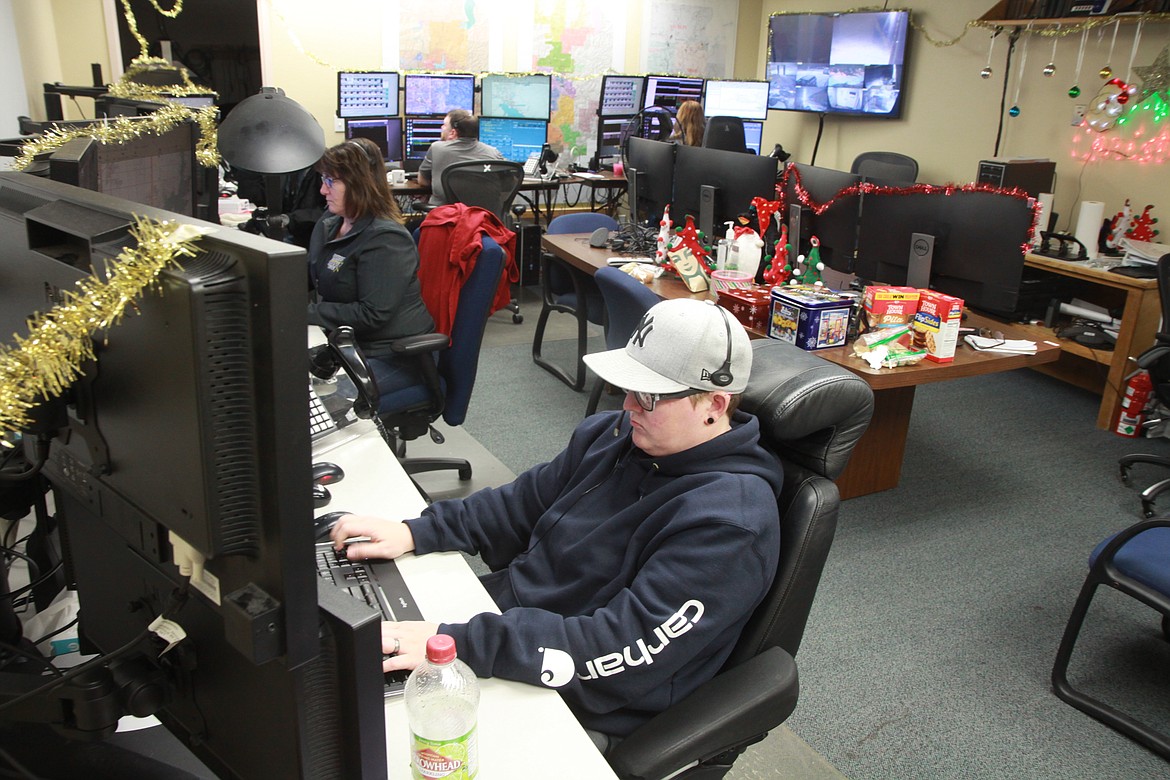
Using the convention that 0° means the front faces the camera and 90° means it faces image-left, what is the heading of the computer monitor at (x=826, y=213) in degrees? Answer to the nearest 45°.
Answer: approximately 225°

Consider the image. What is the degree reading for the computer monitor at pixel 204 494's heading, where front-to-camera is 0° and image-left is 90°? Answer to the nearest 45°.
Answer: approximately 225°

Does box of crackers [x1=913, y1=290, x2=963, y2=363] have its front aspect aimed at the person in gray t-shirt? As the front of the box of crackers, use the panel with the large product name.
no

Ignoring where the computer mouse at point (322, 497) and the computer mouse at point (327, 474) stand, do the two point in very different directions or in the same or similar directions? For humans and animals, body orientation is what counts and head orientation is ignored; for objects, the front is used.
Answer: same or similar directions

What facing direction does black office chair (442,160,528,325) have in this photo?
away from the camera

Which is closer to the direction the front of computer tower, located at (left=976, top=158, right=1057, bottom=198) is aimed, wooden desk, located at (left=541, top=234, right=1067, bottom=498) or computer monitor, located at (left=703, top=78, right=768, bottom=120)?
the wooden desk

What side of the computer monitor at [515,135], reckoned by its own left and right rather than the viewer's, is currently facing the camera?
front

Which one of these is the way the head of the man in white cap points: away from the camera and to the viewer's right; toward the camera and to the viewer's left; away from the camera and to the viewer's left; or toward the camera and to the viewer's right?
toward the camera and to the viewer's left

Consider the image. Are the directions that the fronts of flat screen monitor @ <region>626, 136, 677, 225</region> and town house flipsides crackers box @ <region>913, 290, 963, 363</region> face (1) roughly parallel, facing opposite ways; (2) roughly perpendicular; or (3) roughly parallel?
roughly parallel, facing opposite ways

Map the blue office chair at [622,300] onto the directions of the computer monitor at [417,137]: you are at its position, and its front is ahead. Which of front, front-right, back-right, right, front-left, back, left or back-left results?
front

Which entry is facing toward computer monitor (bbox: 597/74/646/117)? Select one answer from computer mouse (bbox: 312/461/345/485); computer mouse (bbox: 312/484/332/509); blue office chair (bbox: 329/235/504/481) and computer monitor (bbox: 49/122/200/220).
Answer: computer monitor (bbox: 49/122/200/220)

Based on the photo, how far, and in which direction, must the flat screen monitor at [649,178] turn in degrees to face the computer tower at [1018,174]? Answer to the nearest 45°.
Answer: approximately 45° to its right

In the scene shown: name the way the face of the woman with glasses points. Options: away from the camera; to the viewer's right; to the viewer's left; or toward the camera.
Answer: to the viewer's left

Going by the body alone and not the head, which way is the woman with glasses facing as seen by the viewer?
to the viewer's left

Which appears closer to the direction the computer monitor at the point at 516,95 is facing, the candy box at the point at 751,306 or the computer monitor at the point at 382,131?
the candy box

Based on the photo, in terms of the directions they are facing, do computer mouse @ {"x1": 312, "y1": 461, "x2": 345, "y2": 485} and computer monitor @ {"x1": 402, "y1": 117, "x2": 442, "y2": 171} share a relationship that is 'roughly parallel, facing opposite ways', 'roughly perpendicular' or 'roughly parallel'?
roughly perpendicular

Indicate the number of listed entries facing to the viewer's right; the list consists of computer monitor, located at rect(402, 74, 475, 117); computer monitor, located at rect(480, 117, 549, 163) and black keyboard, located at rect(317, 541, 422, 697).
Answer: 1

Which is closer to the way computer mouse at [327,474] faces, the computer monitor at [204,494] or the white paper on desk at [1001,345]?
the computer monitor
